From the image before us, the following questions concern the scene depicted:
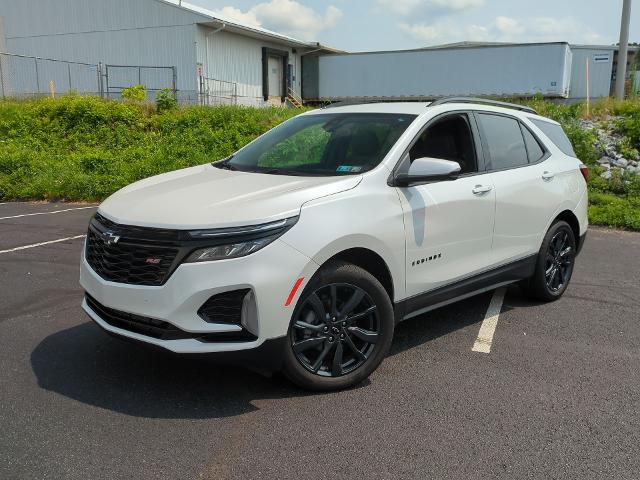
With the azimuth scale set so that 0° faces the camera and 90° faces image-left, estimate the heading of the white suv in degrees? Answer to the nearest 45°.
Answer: approximately 45°

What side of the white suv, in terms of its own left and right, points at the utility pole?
back

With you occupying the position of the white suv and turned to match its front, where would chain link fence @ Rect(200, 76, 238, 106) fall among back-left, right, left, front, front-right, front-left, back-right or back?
back-right

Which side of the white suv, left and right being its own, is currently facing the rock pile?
back

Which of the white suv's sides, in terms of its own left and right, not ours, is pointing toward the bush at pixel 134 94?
right

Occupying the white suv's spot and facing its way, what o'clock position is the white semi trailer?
The white semi trailer is roughly at 5 o'clock from the white suv.

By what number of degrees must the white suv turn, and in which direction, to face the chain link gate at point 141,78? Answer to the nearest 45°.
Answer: approximately 135° to its right
